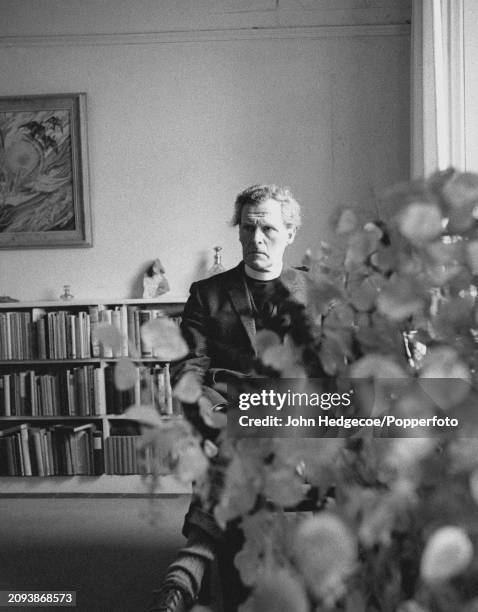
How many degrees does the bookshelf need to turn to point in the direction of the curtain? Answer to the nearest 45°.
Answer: approximately 45° to its left

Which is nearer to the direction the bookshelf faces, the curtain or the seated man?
the seated man

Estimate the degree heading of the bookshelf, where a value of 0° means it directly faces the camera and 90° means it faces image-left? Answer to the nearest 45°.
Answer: approximately 0°

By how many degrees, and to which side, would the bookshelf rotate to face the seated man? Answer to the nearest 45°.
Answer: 0° — it already faces them

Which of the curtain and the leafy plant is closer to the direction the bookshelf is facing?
the leafy plant

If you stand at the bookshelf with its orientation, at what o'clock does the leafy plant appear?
The leafy plant is roughly at 12 o'clock from the bookshelf.
